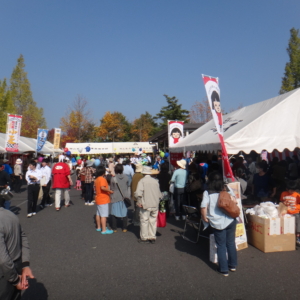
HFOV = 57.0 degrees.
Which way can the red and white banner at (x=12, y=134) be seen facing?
toward the camera

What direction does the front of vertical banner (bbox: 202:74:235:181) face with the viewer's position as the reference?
facing the viewer

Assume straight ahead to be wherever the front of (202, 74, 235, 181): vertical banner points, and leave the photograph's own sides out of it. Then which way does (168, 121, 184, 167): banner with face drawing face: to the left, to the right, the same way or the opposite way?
the same way

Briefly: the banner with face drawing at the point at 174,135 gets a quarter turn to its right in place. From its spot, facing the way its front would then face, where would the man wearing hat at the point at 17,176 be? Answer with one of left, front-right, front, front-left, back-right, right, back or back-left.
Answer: front

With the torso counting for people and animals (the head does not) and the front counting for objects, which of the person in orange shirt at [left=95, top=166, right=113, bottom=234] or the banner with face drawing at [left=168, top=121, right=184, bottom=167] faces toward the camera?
the banner with face drawing

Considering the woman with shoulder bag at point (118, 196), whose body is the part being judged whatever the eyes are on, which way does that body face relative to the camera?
away from the camera

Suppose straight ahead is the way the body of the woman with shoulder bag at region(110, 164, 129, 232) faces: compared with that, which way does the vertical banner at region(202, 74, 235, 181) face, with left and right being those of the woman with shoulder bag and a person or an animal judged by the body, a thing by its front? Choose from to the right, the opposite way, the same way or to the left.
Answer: the opposite way

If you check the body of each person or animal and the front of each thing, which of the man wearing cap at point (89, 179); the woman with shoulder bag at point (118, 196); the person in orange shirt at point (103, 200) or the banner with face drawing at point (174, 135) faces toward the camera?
the banner with face drawing

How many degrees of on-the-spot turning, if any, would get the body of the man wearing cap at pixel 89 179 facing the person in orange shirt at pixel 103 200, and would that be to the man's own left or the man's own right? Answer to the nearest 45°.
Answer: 0° — they already face them

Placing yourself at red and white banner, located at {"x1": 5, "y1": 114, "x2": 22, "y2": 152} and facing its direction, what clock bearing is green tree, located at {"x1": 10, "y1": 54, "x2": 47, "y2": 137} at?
The green tree is roughly at 6 o'clock from the red and white banner.

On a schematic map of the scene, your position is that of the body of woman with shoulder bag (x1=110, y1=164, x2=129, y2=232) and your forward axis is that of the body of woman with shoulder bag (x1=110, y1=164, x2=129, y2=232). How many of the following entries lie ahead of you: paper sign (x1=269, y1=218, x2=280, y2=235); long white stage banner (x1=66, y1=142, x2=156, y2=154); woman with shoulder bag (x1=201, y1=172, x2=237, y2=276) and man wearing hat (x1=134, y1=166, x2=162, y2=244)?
1

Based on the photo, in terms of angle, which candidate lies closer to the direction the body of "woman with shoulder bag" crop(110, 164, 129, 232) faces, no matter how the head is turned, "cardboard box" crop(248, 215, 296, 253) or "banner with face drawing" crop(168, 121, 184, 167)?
the banner with face drawing

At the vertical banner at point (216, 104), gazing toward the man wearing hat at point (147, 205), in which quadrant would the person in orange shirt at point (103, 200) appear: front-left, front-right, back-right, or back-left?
front-right
